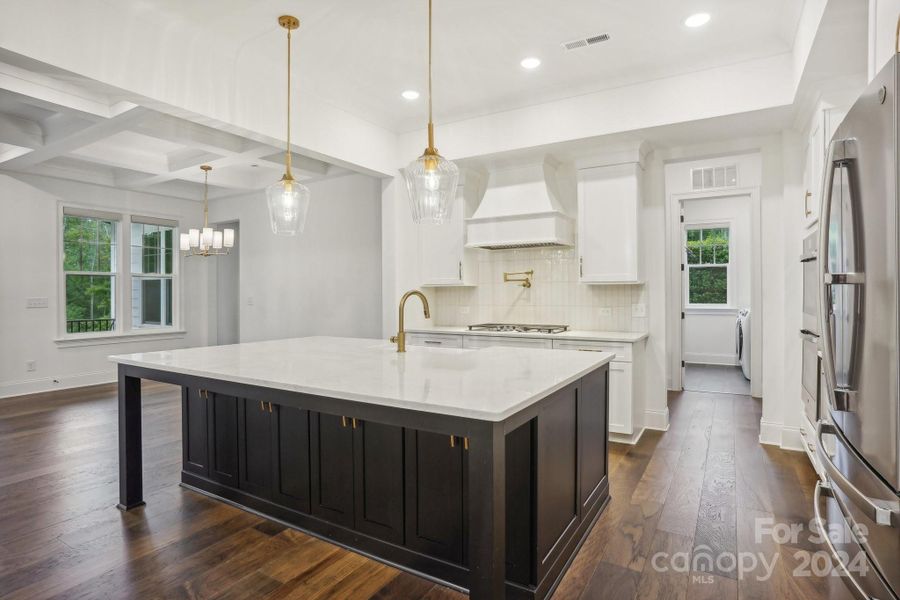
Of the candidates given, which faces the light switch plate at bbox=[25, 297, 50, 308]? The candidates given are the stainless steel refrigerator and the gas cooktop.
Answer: the stainless steel refrigerator

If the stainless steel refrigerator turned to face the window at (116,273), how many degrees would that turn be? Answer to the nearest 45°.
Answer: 0° — it already faces it

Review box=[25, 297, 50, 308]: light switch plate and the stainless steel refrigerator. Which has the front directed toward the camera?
the light switch plate

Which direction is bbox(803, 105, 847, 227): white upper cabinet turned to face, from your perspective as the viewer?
facing to the left of the viewer

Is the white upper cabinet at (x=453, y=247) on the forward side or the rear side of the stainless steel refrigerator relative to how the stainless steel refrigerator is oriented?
on the forward side

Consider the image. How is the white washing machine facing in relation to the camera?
to the viewer's left

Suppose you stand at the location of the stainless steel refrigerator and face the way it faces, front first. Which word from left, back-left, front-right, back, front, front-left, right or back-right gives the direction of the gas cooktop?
front-right

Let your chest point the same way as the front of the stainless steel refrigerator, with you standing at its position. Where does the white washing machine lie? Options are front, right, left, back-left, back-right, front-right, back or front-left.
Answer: right

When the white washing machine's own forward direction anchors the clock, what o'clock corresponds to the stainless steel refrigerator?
The stainless steel refrigerator is roughly at 9 o'clock from the white washing machine.

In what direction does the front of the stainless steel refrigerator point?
to the viewer's left

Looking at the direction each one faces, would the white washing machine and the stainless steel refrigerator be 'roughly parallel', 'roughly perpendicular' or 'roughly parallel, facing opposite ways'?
roughly parallel

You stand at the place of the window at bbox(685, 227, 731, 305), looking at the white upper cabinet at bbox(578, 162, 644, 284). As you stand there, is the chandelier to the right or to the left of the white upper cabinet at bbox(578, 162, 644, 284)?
right

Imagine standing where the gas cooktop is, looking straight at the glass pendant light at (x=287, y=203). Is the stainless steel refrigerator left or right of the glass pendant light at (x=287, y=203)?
left

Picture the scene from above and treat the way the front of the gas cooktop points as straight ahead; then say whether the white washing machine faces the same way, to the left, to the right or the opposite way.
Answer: to the right

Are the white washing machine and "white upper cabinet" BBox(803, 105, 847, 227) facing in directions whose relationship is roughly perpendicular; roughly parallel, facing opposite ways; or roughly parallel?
roughly parallel

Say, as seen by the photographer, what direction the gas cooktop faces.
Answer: facing the viewer

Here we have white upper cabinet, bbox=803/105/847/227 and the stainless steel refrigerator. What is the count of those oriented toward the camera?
0

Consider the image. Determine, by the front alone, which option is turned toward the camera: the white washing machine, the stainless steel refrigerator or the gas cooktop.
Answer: the gas cooktop

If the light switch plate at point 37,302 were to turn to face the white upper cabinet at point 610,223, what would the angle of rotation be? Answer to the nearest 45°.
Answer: approximately 45° to its left

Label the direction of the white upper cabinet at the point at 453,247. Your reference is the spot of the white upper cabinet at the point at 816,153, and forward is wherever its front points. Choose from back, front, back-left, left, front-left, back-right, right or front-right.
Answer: front
